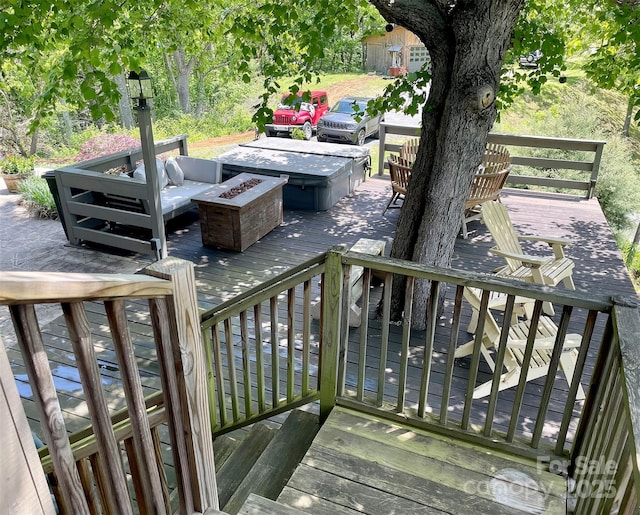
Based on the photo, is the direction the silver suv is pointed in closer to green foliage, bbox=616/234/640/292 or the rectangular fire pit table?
the rectangular fire pit table

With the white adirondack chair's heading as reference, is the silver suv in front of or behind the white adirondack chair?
behind

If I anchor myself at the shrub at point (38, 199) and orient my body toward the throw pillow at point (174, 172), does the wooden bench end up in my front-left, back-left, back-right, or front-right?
front-right

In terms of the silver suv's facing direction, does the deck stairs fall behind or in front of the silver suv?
in front

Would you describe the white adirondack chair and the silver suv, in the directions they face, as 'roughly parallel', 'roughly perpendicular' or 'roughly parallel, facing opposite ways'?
roughly perpendicular

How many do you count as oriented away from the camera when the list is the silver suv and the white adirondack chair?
0

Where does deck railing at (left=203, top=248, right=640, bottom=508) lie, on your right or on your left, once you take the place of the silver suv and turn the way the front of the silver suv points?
on your left

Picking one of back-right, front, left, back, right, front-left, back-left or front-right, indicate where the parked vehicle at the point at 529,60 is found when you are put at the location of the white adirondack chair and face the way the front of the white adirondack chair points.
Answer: back-left

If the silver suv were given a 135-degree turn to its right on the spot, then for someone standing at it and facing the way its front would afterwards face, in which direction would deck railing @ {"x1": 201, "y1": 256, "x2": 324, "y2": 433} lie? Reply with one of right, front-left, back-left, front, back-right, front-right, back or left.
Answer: back

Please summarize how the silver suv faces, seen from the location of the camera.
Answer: facing the viewer and to the left of the viewer

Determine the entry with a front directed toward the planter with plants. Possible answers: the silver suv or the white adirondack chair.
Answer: the silver suv

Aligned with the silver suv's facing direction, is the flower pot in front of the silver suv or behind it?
in front

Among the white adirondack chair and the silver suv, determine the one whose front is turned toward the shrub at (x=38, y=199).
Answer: the silver suv
